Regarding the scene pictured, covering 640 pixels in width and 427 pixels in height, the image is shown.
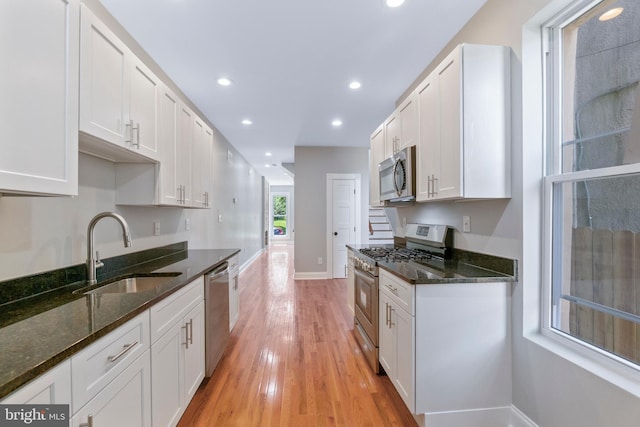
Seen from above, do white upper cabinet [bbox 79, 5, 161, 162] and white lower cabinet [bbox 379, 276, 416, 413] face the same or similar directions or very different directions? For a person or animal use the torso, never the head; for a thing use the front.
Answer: very different directions

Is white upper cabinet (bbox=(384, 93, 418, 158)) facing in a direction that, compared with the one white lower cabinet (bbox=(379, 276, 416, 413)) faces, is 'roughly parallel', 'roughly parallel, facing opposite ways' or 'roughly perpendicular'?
roughly parallel

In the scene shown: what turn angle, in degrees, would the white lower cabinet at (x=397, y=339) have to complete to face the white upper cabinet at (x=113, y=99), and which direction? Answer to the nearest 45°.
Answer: approximately 45° to its left

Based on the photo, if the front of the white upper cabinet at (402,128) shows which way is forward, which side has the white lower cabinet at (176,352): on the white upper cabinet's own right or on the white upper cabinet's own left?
on the white upper cabinet's own left

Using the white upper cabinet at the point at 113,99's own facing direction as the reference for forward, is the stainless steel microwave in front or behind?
in front

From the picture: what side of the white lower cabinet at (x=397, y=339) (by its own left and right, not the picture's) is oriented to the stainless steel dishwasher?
front

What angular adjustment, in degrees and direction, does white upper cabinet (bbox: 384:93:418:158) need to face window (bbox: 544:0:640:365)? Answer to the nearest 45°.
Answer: approximately 135° to its left

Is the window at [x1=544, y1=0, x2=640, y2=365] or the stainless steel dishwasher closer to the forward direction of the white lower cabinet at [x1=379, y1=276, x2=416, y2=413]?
the stainless steel dishwasher

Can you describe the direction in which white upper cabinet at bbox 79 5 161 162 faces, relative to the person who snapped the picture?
facing the viewer and to the right of the viewer

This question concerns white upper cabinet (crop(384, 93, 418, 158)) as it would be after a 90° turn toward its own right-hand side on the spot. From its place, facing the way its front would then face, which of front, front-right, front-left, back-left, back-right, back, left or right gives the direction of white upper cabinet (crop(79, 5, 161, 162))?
back-left

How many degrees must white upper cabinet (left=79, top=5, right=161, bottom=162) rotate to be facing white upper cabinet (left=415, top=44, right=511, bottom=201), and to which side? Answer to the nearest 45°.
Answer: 0° — it already faces it

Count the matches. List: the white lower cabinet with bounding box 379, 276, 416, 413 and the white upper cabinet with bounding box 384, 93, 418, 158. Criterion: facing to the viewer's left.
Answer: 2

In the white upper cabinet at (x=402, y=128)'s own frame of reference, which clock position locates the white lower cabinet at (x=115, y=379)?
The white lower cabinet is roughly at 10 o'clock from the white upper cabinet.

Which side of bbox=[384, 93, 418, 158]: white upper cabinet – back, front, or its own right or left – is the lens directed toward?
left

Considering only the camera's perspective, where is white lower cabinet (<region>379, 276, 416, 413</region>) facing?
facing to the left of the viewer

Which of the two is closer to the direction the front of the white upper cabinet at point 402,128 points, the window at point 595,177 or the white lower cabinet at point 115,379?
the white lower cabinet
